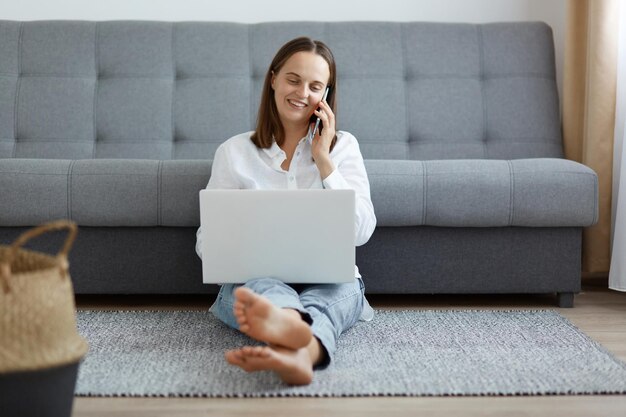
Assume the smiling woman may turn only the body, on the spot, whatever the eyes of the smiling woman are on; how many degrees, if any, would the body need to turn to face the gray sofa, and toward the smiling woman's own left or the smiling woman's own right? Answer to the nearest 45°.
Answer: approximately 180°

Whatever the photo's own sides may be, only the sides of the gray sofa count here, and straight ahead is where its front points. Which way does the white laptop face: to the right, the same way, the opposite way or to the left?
the opposite way

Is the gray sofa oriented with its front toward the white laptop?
yes

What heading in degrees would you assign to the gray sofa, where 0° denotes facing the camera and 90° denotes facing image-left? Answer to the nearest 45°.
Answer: approximately 0°

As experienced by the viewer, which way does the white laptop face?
facing away from the viewer

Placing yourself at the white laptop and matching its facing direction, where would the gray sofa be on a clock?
The gray sofa is roughly at 12 o'clock from the white laptop.
